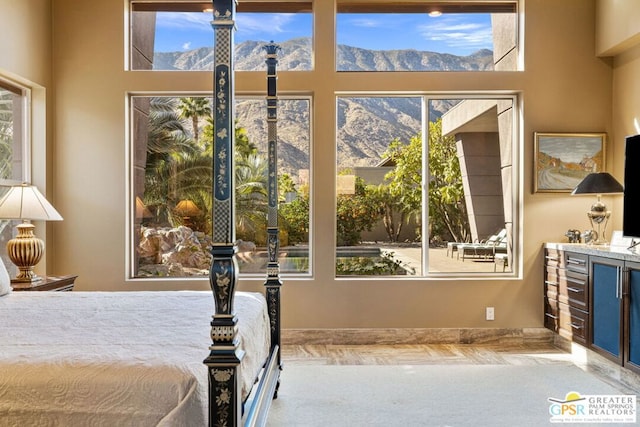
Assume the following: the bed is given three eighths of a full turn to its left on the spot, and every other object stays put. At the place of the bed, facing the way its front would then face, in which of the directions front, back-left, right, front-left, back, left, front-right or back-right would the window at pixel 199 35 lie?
front-right

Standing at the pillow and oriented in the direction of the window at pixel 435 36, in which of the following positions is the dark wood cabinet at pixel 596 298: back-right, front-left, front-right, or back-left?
front-right

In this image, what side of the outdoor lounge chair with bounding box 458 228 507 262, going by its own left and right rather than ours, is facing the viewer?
left

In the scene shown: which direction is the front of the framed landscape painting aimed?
toward the camera

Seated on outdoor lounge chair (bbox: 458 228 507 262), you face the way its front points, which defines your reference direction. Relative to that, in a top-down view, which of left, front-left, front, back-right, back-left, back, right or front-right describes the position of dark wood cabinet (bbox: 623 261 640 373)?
back-left

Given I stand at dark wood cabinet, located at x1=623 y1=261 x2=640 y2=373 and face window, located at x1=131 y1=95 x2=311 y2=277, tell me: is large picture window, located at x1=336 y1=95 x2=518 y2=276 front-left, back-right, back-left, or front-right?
front-right

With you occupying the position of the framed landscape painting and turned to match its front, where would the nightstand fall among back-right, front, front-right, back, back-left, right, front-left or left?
front-right

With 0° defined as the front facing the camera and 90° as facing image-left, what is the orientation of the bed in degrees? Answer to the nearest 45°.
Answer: approximately 270°

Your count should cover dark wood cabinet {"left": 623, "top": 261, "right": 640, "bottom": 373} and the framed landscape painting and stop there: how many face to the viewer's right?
0

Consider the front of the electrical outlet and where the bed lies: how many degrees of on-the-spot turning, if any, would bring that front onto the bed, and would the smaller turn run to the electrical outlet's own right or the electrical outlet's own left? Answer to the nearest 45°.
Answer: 0° — it already faces it

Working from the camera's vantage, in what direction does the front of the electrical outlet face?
facing the viewer

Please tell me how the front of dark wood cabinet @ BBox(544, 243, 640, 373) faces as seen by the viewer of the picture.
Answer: facing the viewer and to the left of the viewer

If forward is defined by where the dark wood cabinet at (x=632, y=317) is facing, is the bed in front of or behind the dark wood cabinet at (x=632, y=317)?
in front

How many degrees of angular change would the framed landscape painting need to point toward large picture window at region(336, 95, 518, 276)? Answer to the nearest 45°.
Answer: approximately 90° to its right

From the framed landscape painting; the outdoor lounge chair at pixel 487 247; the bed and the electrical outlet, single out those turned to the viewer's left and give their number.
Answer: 1

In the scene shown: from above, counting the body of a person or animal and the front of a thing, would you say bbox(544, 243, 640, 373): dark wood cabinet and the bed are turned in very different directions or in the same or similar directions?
very different directions
